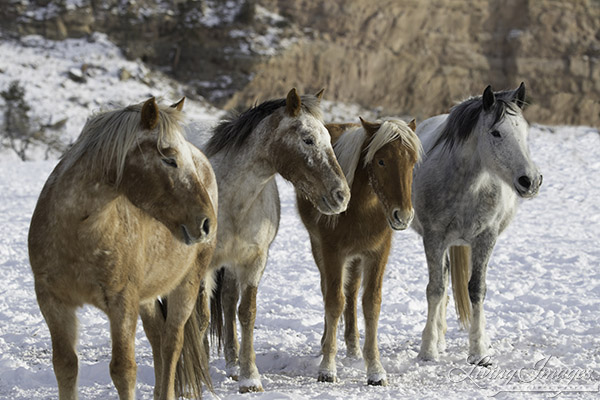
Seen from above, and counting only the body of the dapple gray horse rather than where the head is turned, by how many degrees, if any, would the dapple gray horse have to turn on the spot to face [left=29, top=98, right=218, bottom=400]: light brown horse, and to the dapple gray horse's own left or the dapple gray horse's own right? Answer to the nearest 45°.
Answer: approximately 45° to the dapple gray horse's own right

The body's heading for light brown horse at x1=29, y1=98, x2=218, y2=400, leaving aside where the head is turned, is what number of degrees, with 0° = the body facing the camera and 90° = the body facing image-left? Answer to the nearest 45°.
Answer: approximately 45°

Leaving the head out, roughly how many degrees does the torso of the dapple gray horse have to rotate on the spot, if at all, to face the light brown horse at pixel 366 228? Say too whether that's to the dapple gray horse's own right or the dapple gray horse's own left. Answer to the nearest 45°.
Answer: approximately 45° to the dapple gray horse's own right
